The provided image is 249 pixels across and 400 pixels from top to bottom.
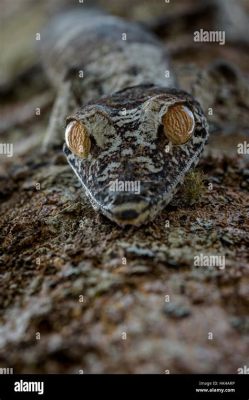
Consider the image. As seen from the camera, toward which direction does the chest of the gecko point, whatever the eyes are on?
toward the camera
